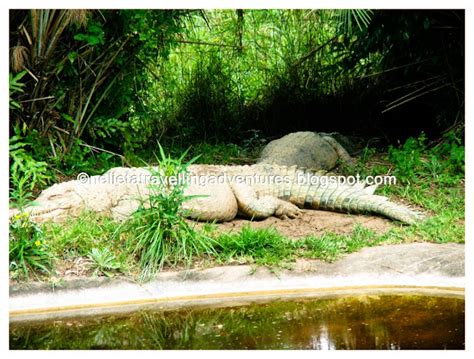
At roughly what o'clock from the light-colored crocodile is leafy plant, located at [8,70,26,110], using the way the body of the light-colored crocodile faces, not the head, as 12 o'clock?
The leafy plant is roughly at 12 o'clock from the light-colored crocodile.

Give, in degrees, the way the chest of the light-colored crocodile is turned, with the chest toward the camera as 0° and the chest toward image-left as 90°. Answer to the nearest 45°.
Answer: approximately 90°

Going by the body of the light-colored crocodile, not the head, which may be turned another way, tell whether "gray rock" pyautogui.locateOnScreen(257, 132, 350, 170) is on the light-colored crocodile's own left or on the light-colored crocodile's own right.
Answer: on the light-colored crocodile's own right

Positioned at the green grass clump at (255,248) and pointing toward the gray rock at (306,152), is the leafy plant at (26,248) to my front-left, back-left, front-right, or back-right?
back-left

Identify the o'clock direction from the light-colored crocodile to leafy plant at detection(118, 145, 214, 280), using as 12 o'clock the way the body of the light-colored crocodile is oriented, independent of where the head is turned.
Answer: The leafy plant is roughly at 10 o'clock from the light-colored crocodile.

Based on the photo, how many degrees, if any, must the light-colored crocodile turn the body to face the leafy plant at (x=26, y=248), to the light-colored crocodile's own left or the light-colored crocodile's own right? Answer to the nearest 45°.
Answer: approximately 45° to the light-colored crocodile's own left

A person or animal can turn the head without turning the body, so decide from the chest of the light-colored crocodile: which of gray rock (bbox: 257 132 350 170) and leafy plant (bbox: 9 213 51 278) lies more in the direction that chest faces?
the leafy plant

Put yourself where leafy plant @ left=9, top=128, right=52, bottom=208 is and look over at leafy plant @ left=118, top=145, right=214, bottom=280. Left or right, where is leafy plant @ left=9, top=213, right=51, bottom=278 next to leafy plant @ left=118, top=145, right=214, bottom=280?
right

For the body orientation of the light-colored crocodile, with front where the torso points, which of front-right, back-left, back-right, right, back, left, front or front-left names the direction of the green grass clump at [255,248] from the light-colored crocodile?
left

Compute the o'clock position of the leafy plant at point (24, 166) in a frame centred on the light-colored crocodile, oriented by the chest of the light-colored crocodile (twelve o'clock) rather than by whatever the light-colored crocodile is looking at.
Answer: The leafy plant is roughly at 12 o'clock from the light-colored crocodile.
